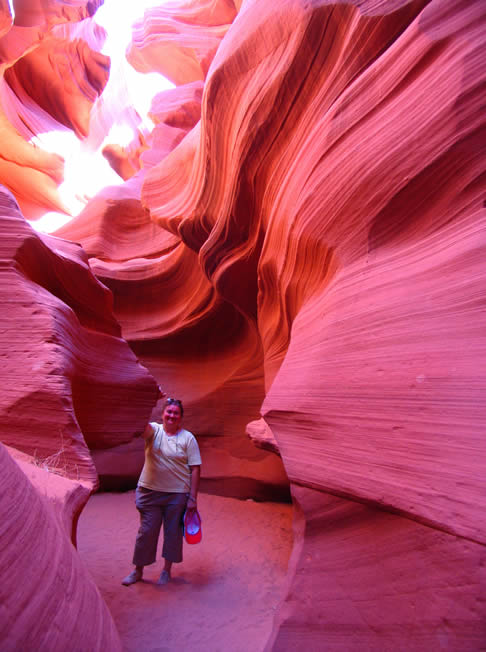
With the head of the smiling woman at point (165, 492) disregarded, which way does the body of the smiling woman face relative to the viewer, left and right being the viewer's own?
facing the viewer

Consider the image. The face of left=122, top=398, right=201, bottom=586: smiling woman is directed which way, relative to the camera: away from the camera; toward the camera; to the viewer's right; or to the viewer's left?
toward the camera
